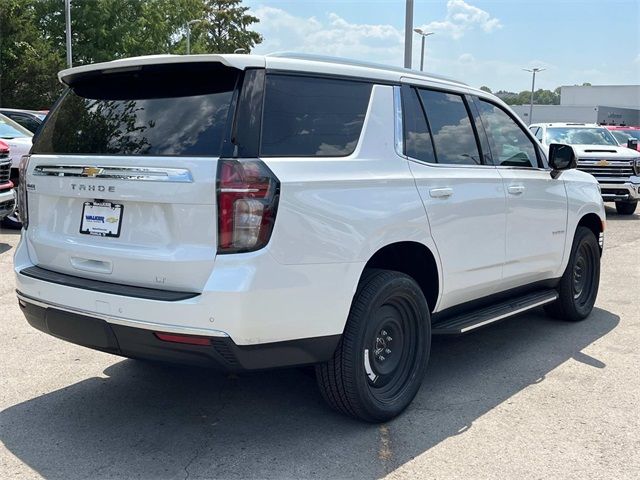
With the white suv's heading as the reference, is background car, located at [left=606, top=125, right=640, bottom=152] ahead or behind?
ahead

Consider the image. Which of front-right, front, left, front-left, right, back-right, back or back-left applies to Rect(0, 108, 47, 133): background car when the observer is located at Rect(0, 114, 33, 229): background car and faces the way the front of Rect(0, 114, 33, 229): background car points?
back-left

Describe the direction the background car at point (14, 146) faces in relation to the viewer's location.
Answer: facing the viewer and to the right of the viewer

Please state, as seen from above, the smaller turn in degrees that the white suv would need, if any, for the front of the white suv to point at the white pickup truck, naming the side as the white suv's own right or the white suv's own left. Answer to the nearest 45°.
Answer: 0° — it already faces it

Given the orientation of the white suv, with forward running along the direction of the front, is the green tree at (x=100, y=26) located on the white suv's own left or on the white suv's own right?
on the white suv's own left

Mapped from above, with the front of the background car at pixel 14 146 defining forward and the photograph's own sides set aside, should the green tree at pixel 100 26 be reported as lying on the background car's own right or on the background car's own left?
on the background car's own left

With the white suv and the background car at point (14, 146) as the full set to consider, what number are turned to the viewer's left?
0

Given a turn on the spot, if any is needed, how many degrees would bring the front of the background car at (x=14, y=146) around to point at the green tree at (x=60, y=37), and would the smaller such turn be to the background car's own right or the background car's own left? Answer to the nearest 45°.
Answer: approximately 135° to the background car's own left

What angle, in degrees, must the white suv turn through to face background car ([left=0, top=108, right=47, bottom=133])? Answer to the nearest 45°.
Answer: approximately 90° to its left

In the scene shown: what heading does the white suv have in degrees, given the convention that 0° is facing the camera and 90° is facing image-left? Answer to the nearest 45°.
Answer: approximately 225°

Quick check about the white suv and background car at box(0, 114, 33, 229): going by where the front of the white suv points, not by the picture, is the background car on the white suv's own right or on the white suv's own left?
on the white suv's own left
